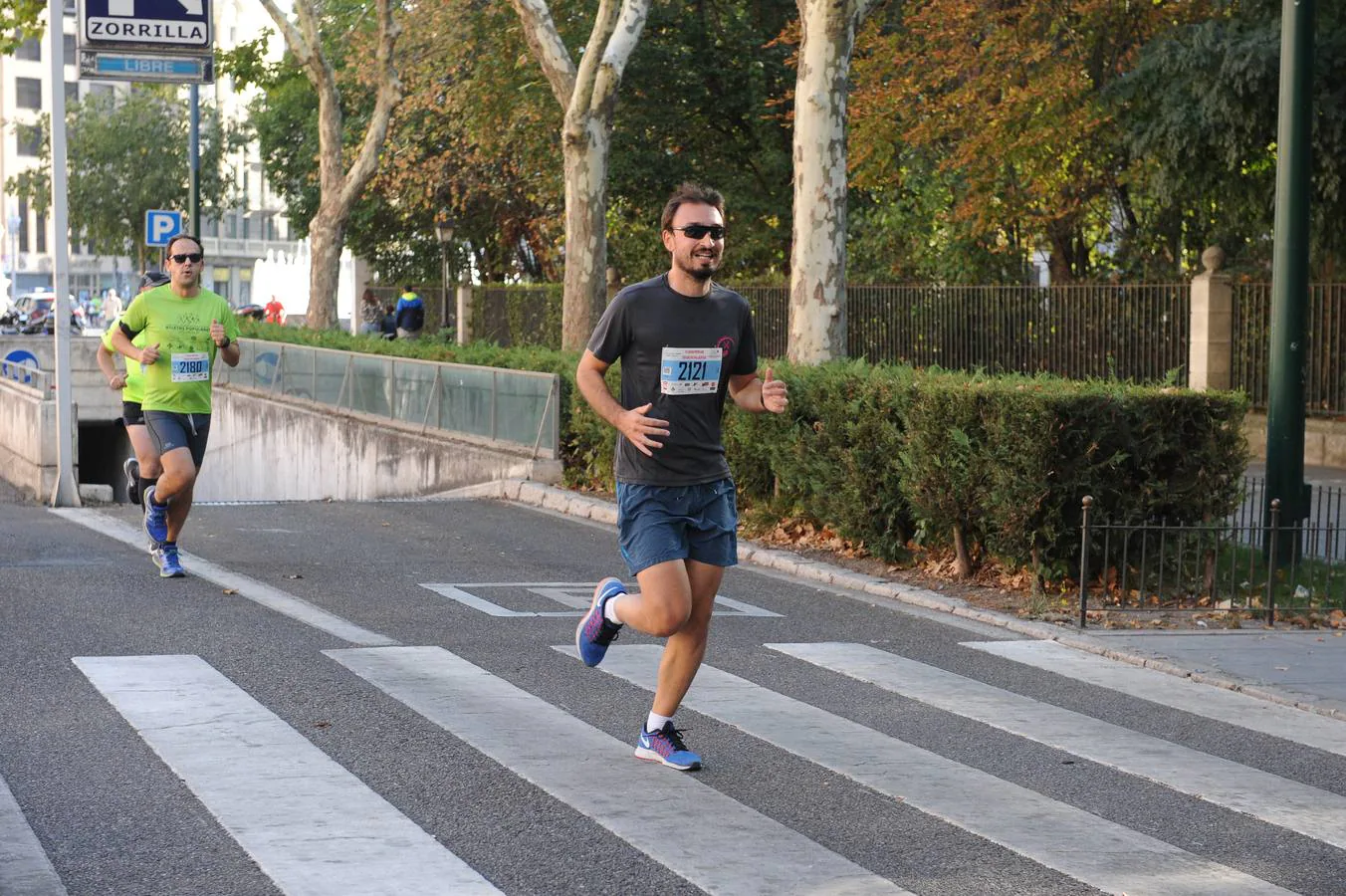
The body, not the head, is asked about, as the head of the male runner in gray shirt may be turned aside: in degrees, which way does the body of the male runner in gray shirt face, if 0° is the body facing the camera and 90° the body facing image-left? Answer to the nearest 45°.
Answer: approximately 315°

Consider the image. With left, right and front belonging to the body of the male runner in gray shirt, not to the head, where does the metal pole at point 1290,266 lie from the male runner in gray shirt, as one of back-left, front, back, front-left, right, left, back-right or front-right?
left

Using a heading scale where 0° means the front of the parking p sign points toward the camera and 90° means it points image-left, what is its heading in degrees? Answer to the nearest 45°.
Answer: approximately 0°

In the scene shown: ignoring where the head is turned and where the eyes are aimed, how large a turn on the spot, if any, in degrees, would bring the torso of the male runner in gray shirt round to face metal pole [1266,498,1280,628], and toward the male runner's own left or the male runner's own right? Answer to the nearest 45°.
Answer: approximately 90° to the male runner's own left

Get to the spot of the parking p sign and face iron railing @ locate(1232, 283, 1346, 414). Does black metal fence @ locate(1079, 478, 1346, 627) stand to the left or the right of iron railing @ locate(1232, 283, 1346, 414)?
right

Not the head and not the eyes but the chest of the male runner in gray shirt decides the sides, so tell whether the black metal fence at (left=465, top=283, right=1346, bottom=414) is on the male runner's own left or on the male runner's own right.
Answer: on the male runner's own left

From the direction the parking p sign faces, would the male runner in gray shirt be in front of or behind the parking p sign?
in front

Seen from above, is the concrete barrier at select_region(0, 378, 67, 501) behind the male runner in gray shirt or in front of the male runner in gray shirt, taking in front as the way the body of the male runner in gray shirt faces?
behind

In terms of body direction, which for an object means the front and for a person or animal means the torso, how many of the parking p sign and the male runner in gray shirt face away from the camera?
0

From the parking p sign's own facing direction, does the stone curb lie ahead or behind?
ahead
